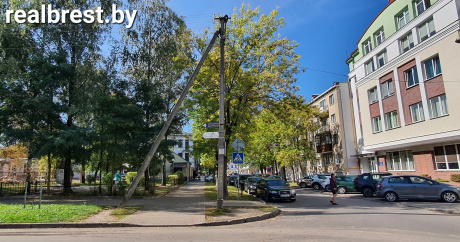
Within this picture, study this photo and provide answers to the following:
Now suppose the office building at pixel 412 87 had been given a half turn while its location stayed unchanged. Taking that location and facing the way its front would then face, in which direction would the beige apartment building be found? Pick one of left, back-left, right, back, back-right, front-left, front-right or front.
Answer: left

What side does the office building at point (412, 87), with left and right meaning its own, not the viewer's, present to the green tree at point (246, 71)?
front

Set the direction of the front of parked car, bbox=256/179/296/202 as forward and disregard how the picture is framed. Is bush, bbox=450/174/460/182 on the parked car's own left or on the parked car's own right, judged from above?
on the parked car's own left

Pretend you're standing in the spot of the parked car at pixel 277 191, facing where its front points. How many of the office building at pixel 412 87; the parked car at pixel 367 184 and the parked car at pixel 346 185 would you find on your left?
3

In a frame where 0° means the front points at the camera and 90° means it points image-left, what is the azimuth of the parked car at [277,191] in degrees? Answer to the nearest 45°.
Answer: approximately 315°
